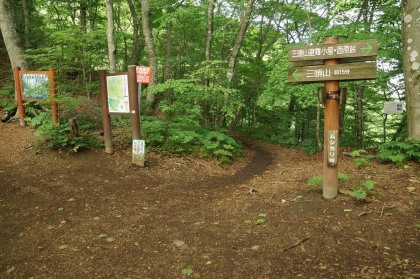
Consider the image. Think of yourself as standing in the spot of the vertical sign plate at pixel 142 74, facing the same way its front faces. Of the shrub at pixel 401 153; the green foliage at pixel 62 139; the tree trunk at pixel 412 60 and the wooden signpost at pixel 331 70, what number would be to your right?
1

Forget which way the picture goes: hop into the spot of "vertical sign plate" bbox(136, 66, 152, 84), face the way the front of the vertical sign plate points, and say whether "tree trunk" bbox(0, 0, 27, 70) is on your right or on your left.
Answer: on your right

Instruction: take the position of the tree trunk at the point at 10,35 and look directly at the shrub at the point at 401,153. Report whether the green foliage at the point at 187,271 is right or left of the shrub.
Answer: right

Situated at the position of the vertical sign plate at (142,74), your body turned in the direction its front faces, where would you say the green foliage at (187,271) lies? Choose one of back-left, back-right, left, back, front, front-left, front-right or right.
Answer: front

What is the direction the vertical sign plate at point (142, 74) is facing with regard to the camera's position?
facing the viewer

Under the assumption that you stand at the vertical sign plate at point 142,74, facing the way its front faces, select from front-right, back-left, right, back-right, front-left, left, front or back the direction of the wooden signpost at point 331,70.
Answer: front-left

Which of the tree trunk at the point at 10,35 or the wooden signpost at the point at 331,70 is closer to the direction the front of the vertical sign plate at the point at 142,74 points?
the wooden signpost

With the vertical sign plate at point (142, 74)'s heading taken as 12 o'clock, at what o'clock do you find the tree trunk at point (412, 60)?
The tree trunk is roughly at 10 o'clock from the vertical sign plate.

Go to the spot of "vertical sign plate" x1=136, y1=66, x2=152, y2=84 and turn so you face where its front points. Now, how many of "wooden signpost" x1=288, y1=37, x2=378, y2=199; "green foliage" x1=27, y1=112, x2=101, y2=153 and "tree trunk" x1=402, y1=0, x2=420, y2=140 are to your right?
1

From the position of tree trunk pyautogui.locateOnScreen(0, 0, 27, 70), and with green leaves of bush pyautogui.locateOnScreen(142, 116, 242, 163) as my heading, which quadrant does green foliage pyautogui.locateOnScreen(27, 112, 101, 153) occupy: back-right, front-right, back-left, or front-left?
front-right

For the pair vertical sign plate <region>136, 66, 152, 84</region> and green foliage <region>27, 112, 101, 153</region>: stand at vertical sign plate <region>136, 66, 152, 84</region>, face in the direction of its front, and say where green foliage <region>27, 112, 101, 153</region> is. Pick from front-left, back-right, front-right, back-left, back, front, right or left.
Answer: right

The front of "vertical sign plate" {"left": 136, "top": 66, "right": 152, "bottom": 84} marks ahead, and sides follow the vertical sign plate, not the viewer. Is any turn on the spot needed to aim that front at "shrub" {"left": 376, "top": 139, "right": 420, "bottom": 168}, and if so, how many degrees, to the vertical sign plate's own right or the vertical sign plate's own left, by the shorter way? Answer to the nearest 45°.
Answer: approximately 45° to the vertical sign plate's own left
